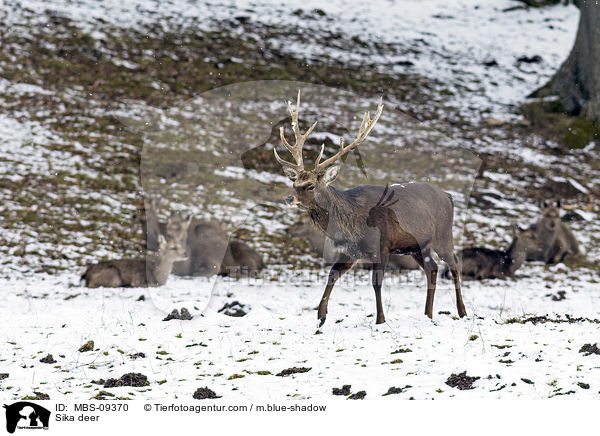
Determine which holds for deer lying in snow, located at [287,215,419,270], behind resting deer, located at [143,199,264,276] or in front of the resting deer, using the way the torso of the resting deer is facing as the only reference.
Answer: behind

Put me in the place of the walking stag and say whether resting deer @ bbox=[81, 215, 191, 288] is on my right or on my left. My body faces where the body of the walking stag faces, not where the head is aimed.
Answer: on my right

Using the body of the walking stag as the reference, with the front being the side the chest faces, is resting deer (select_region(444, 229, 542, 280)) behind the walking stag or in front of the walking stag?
behind

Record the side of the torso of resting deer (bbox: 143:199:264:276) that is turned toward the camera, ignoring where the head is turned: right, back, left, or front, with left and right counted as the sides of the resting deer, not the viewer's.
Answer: left

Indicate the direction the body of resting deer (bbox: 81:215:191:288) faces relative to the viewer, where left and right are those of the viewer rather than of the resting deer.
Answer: facing to the right of the viewer

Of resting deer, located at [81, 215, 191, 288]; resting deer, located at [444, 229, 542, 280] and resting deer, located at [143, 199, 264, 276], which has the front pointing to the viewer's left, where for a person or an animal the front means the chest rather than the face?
resting deer, located at [143, 199, 264, 276]

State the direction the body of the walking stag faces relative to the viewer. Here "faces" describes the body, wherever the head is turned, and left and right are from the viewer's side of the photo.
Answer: facing the viewer and to the left of the viewer

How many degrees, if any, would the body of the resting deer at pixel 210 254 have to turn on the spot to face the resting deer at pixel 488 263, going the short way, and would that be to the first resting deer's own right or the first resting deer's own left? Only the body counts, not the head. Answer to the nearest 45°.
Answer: approximately 180°

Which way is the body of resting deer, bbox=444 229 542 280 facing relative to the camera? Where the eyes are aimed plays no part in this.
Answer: to the viewer's right
